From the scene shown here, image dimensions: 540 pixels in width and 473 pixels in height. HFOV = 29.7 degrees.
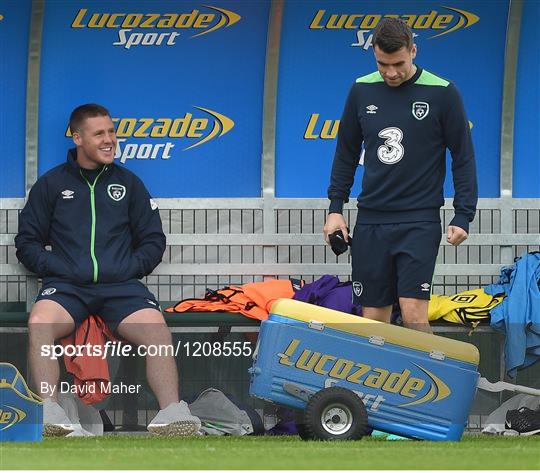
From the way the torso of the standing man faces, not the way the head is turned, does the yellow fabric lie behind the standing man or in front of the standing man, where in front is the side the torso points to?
behind

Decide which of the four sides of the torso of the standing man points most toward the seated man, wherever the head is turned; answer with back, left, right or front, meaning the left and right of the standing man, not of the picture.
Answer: right

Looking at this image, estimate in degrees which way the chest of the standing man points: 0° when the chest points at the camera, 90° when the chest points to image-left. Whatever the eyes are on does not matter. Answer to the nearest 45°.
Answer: approximately 0°

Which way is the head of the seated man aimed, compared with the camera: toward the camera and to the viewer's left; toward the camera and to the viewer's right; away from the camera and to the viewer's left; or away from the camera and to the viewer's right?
toward the camera and to the viewer's right

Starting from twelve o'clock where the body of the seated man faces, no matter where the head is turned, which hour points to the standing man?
The standing man is roughly at 10 o'clock from the seated man.

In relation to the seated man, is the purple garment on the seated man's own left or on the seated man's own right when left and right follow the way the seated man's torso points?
on the seated man's own left

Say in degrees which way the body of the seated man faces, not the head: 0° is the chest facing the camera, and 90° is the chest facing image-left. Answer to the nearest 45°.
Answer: approximately 0°

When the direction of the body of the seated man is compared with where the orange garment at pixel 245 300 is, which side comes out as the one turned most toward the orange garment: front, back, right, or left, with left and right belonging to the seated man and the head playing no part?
left
